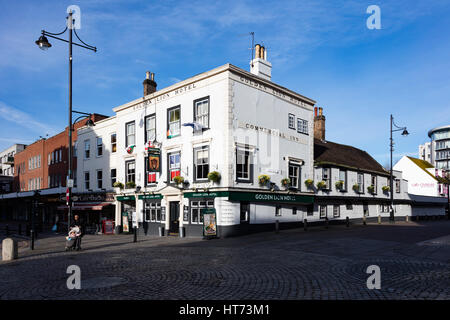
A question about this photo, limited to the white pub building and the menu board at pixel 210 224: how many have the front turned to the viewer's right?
0

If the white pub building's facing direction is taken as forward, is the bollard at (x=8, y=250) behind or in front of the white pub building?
in front

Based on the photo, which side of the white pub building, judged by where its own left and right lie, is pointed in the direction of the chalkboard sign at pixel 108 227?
right

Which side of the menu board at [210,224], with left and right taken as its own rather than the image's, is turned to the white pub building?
back

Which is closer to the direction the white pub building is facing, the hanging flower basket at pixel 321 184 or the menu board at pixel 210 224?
the menu board

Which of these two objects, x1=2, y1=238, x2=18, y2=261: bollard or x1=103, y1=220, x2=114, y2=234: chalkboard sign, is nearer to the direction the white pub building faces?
the bollard

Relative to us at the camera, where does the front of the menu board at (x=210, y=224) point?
facing the viewer

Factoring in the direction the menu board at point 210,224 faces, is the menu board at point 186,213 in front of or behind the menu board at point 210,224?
behind
